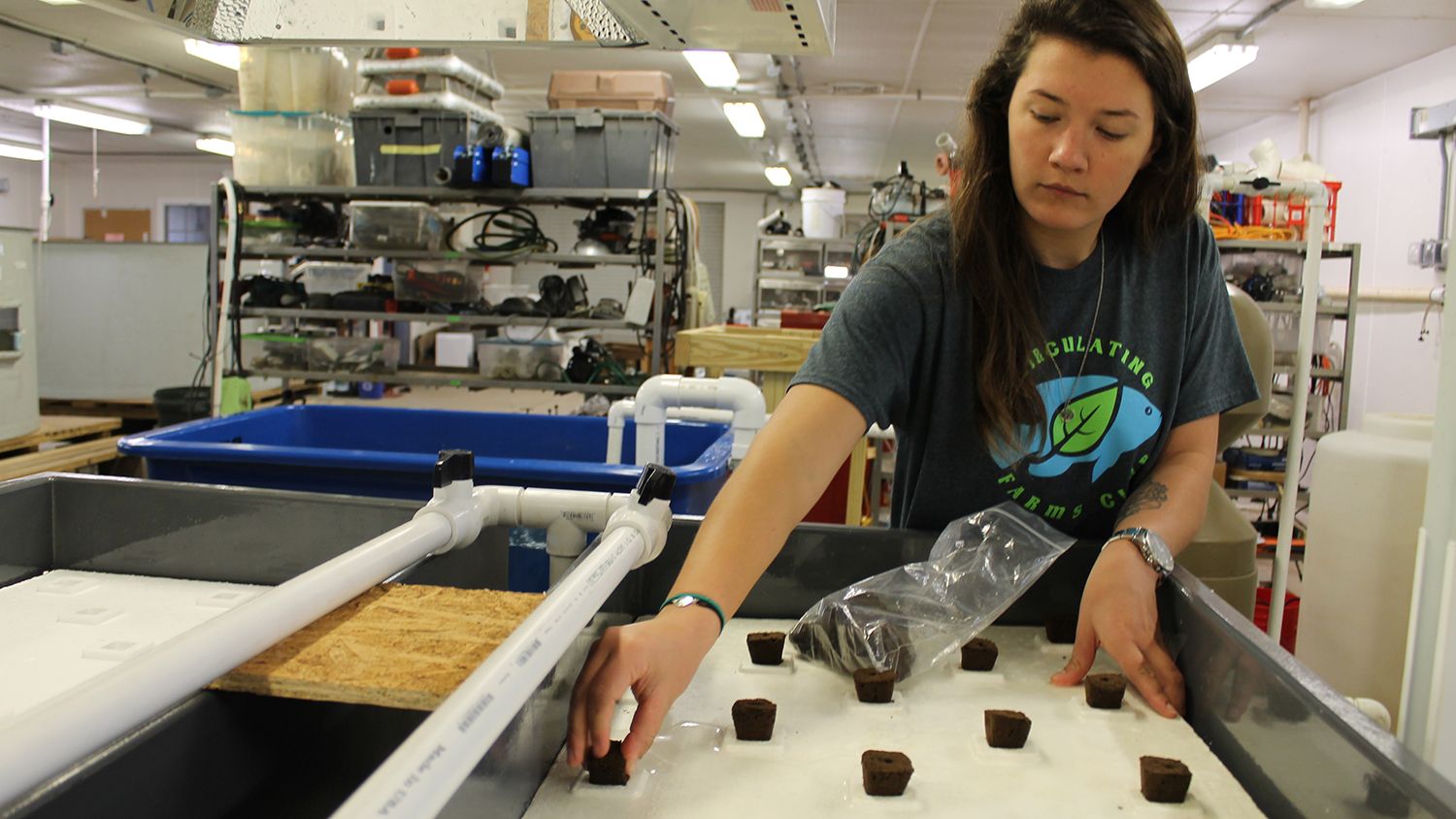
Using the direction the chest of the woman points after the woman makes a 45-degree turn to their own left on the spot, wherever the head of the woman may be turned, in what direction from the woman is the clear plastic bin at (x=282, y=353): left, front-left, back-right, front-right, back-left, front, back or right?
back

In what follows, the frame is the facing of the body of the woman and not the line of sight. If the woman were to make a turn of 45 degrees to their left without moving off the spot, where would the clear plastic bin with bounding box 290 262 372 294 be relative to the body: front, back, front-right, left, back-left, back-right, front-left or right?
back

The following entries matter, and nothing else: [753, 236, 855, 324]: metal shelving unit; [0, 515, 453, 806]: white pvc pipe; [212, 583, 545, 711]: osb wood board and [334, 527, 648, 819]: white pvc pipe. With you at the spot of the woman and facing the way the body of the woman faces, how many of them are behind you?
1

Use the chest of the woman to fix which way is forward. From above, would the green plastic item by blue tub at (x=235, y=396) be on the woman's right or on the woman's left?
on the woman's right

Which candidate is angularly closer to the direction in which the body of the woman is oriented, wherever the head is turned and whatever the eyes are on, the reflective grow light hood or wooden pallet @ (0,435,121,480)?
the reflective grow light hood

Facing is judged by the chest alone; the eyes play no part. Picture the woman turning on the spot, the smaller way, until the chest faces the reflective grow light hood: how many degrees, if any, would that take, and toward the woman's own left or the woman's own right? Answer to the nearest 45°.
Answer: approximately 90° to the woman's own right

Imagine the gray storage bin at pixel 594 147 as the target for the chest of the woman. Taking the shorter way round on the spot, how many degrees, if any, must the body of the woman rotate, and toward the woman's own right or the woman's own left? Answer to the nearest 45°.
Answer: approximately 135° to the woman's own right

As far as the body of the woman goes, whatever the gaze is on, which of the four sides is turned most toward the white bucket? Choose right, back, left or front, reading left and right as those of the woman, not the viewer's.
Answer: back

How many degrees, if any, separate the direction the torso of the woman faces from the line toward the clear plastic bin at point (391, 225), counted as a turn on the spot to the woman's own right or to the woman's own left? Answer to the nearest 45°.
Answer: approximately 135° to the woman's own right

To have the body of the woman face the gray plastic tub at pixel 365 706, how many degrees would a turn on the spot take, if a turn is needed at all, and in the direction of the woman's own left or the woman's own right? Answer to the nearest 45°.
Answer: approximately 45° to the woman's own right

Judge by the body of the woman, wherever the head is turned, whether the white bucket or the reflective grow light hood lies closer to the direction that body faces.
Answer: the reflective grow light hood

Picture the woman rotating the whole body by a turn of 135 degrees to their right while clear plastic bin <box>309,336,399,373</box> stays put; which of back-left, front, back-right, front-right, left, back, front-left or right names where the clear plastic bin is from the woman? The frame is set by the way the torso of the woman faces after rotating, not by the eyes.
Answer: front

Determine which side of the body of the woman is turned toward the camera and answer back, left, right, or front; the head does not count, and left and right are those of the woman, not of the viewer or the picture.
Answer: front

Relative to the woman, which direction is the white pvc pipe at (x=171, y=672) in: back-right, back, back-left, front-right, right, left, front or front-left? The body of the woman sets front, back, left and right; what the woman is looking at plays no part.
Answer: front-right

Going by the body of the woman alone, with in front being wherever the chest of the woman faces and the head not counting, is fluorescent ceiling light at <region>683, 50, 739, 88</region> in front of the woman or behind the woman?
behind
